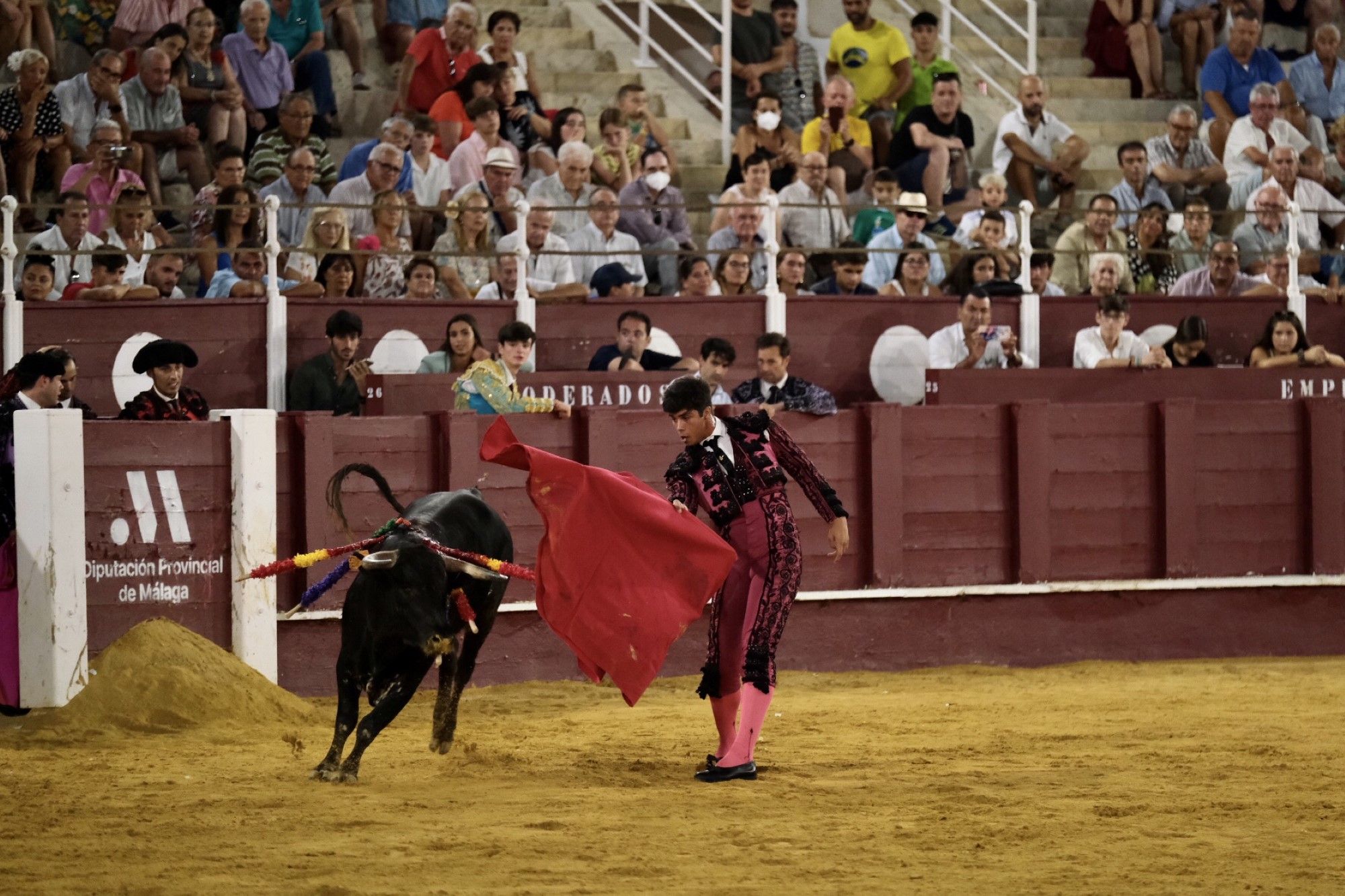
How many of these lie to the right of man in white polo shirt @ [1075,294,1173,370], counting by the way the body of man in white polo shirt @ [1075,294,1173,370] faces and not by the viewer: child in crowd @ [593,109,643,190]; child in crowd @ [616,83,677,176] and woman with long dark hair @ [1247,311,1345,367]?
2

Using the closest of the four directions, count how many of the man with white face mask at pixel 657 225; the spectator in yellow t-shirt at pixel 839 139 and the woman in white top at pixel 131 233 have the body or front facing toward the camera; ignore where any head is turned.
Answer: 3

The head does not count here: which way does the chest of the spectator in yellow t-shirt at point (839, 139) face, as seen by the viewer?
toward the camera

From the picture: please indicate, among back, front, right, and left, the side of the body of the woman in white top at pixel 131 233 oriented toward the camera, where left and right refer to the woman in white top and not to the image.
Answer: front

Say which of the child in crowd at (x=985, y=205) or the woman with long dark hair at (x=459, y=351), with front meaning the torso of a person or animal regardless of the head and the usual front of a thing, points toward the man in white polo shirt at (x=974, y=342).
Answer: the child in crowd

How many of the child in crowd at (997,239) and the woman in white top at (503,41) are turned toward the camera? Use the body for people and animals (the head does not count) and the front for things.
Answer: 2

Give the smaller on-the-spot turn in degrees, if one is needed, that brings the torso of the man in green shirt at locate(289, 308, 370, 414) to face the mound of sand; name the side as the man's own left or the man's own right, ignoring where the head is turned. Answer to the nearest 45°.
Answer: approximately 45° to the man's own right

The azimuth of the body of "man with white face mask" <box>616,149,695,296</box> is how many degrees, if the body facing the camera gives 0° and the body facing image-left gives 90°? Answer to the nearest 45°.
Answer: approximately 0°

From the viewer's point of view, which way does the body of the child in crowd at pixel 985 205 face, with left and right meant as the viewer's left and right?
facing the viewer

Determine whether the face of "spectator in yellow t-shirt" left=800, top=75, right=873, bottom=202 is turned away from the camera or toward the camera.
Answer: toward the camera

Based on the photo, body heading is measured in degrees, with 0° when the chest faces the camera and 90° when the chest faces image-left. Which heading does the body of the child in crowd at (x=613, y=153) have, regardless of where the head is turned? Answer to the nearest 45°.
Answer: approximately 0°

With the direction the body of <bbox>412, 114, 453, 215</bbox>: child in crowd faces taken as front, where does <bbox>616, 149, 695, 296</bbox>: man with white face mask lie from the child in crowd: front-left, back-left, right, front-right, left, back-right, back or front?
left

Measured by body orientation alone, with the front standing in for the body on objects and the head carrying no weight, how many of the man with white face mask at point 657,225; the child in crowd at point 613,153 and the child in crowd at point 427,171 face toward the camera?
3
